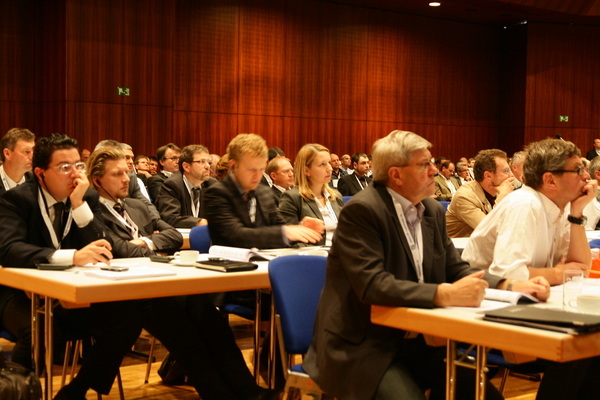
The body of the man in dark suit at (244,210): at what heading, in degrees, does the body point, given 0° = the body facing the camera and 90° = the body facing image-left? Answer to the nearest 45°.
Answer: approximately 315°

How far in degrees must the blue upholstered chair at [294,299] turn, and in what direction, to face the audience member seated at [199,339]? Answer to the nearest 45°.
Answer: approximately 180°

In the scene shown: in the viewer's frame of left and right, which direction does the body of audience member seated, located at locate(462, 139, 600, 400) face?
facing to the right of the viewer

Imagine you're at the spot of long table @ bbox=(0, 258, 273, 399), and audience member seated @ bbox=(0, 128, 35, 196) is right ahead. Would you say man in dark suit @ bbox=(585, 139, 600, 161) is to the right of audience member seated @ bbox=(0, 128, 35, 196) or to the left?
right

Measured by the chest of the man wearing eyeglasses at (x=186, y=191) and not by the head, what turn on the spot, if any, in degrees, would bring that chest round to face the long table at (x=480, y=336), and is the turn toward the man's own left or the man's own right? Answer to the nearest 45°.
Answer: approximately 45° to the man's own right

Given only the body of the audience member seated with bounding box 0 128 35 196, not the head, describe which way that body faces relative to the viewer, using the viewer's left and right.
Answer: facing the viewer and to the right of the viewer

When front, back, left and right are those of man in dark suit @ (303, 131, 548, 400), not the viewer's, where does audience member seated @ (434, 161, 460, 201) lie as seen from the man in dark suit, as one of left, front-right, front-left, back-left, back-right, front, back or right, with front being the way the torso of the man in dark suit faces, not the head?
back-left

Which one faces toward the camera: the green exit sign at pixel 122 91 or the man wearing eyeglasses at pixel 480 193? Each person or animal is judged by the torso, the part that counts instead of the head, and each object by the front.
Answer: the green exit sign

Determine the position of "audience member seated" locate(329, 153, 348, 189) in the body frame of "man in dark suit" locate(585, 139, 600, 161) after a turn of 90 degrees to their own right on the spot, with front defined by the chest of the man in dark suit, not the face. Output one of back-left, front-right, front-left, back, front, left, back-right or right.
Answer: front
